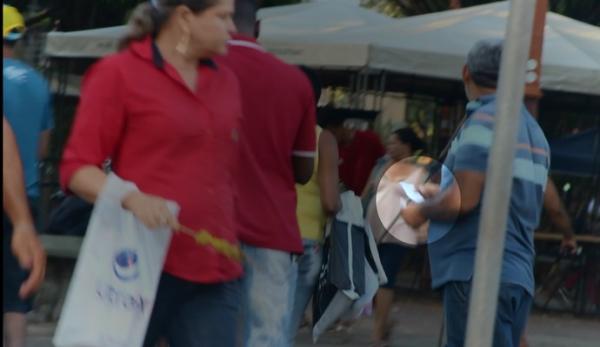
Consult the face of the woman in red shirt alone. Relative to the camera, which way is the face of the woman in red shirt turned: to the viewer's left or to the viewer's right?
to the viewer's right

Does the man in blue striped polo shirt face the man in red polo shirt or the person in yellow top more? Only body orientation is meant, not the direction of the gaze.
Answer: the person in yellow top

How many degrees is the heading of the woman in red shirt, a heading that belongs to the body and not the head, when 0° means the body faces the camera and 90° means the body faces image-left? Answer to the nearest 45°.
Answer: approximately 315°

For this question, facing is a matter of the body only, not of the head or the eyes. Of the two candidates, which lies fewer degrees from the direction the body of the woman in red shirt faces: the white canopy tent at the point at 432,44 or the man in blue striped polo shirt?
the man in blue striped polo shirt

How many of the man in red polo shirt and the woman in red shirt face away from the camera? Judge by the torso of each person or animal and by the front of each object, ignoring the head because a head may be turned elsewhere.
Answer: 1

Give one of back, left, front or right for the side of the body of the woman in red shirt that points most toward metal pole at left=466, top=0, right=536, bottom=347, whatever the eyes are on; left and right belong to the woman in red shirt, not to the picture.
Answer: front

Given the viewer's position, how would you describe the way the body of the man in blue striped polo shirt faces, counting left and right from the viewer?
facing away from the viewer and to the left of the viewer

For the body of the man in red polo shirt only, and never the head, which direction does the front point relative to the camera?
away from the camera

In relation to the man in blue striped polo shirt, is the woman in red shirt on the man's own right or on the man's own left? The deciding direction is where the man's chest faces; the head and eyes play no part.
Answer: on the man's own left

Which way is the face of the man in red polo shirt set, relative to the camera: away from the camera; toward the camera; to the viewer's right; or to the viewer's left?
away from the camera
